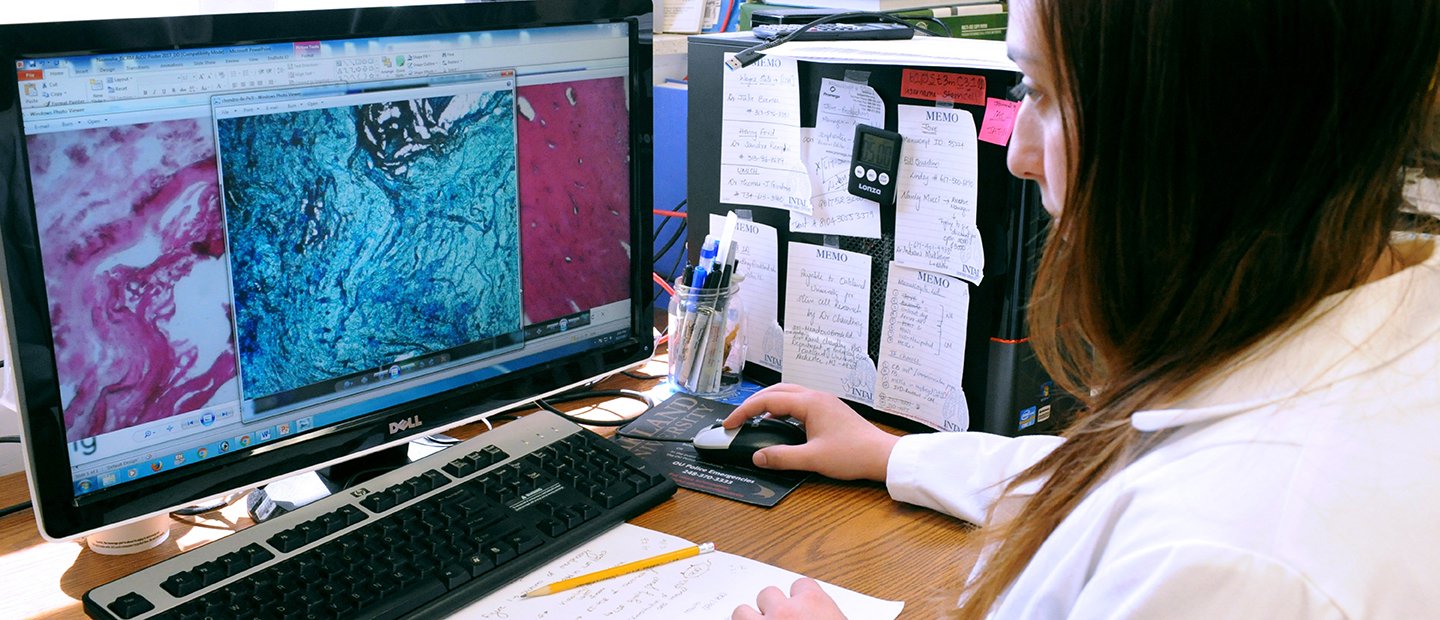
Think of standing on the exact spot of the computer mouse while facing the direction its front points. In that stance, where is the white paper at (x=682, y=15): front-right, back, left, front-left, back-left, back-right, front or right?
right

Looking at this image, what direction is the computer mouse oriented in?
to the viewer's left

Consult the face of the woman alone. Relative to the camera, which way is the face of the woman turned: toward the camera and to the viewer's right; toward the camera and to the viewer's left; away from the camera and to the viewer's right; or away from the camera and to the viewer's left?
away from the camera and to the viewer's left

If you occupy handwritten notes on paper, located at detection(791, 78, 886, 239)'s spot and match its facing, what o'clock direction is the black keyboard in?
The black keyboard is roughly at 1 o'clock from the handwritten notes on paper.

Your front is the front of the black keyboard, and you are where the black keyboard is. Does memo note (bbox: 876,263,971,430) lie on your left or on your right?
on your left

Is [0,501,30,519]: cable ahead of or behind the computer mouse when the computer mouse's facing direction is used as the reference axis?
ahead

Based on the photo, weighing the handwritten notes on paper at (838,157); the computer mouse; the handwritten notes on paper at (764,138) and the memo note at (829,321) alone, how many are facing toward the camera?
3
